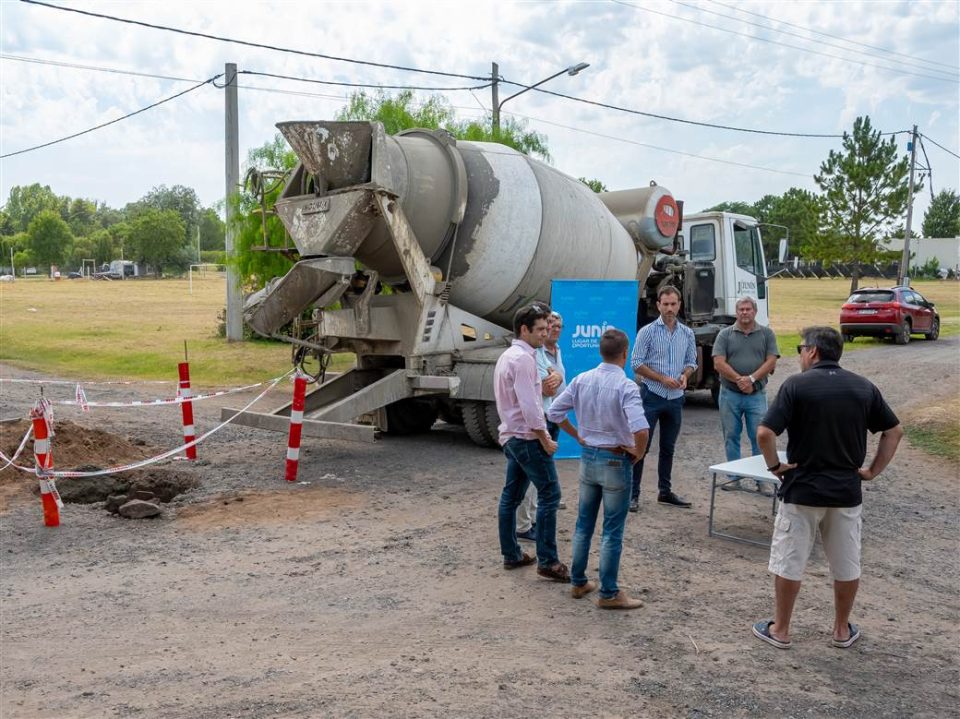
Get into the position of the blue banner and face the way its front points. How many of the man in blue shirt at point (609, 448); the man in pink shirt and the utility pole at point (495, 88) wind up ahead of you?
2

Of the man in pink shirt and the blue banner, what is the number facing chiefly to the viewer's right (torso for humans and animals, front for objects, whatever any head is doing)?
1

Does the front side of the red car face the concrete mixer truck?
no

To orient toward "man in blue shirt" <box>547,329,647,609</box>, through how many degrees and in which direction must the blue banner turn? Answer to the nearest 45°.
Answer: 0° — it already faces them

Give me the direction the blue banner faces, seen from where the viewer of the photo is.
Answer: facing the viewer

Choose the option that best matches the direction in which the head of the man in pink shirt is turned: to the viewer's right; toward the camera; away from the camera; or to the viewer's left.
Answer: to the viewer's right

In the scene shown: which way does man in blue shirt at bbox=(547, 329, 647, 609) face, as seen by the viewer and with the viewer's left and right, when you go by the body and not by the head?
facing away from the viewer and to the right of the viewer

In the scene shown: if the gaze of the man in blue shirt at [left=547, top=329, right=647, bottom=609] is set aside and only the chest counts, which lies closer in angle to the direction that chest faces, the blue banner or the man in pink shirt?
the blue banner

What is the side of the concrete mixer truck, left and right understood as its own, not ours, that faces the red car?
front

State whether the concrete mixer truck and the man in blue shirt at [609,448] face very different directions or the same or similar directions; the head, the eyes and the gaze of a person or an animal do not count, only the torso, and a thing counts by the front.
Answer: same or similar directions

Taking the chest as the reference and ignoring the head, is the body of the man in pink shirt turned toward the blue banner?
no

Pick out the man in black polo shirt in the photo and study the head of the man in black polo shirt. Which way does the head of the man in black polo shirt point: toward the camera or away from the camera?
away from the camera

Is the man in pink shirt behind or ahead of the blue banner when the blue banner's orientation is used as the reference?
ahead

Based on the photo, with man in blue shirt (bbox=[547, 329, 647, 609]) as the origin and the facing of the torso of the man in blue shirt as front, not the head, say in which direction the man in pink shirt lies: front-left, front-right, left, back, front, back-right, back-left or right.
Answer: left

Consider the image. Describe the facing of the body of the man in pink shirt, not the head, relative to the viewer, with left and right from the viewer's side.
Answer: facing to the right of the viewer

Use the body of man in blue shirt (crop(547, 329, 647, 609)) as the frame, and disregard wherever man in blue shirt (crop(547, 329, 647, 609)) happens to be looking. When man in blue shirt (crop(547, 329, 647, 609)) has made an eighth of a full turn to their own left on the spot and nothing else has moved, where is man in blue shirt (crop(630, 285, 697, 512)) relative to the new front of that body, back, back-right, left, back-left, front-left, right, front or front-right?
front
